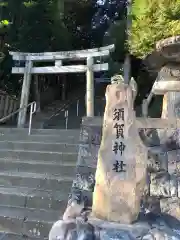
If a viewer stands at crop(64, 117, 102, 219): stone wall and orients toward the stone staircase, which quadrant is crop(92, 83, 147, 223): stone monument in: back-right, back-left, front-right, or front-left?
back-left

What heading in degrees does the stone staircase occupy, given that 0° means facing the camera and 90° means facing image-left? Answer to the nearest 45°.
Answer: approximately 0°

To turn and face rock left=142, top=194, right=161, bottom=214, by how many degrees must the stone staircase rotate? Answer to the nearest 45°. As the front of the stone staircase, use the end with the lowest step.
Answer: approximately 45° to its left

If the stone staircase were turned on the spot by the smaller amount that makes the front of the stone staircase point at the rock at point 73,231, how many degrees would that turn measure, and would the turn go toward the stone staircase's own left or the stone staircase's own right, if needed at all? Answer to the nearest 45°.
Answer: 0° — it already faces it

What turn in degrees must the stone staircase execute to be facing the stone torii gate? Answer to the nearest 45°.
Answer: approximately 180°

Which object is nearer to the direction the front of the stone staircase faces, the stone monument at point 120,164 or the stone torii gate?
the stone monument

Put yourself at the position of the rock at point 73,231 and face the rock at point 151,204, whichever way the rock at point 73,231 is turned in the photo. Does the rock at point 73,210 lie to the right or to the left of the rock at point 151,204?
left

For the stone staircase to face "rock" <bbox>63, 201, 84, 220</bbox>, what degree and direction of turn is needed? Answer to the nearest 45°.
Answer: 0° — it already faces it

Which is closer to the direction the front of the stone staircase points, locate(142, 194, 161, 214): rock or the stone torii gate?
the rock

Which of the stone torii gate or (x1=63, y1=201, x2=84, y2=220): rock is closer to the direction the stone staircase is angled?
the rock
